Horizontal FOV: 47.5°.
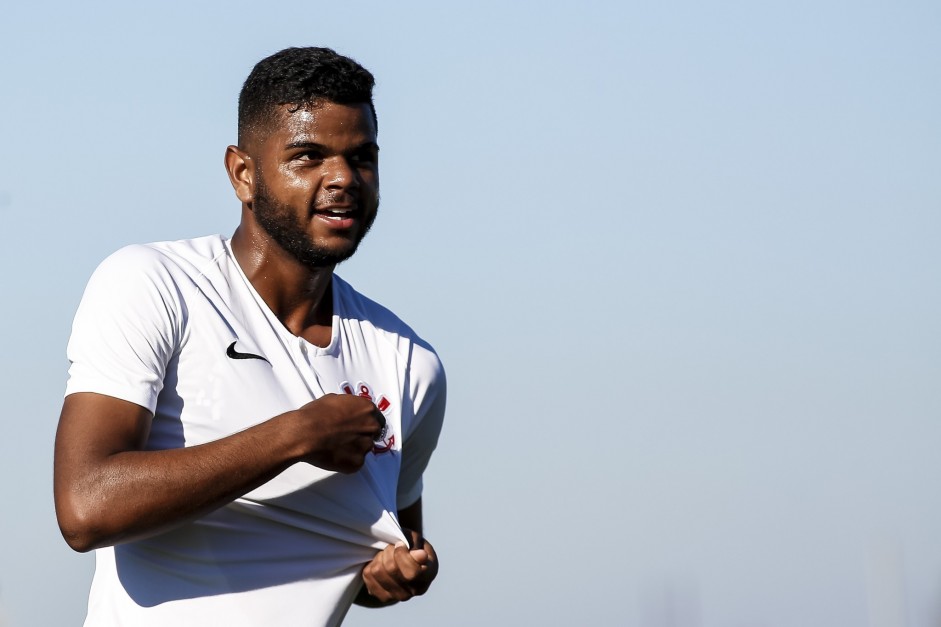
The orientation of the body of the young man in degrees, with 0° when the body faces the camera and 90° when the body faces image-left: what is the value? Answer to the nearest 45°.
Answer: approximately 315°

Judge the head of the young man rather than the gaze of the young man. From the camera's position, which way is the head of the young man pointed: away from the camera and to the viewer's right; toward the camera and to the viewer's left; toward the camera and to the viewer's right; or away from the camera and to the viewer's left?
toward the camera and to the viewer's right
